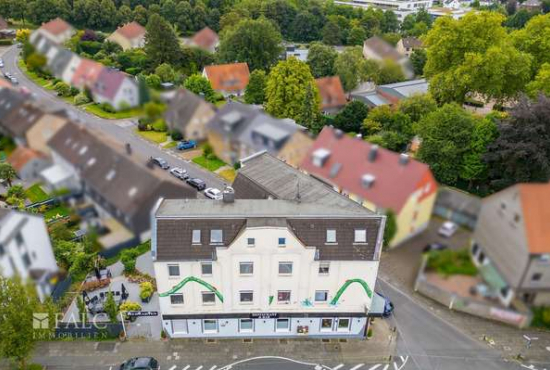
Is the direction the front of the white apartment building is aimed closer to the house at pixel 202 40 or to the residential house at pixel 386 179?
the residential house

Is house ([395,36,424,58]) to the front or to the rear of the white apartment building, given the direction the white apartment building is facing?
to the rear

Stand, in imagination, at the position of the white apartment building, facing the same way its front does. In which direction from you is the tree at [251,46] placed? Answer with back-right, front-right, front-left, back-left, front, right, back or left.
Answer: back

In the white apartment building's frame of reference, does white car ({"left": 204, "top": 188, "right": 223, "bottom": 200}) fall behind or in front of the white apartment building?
behind
